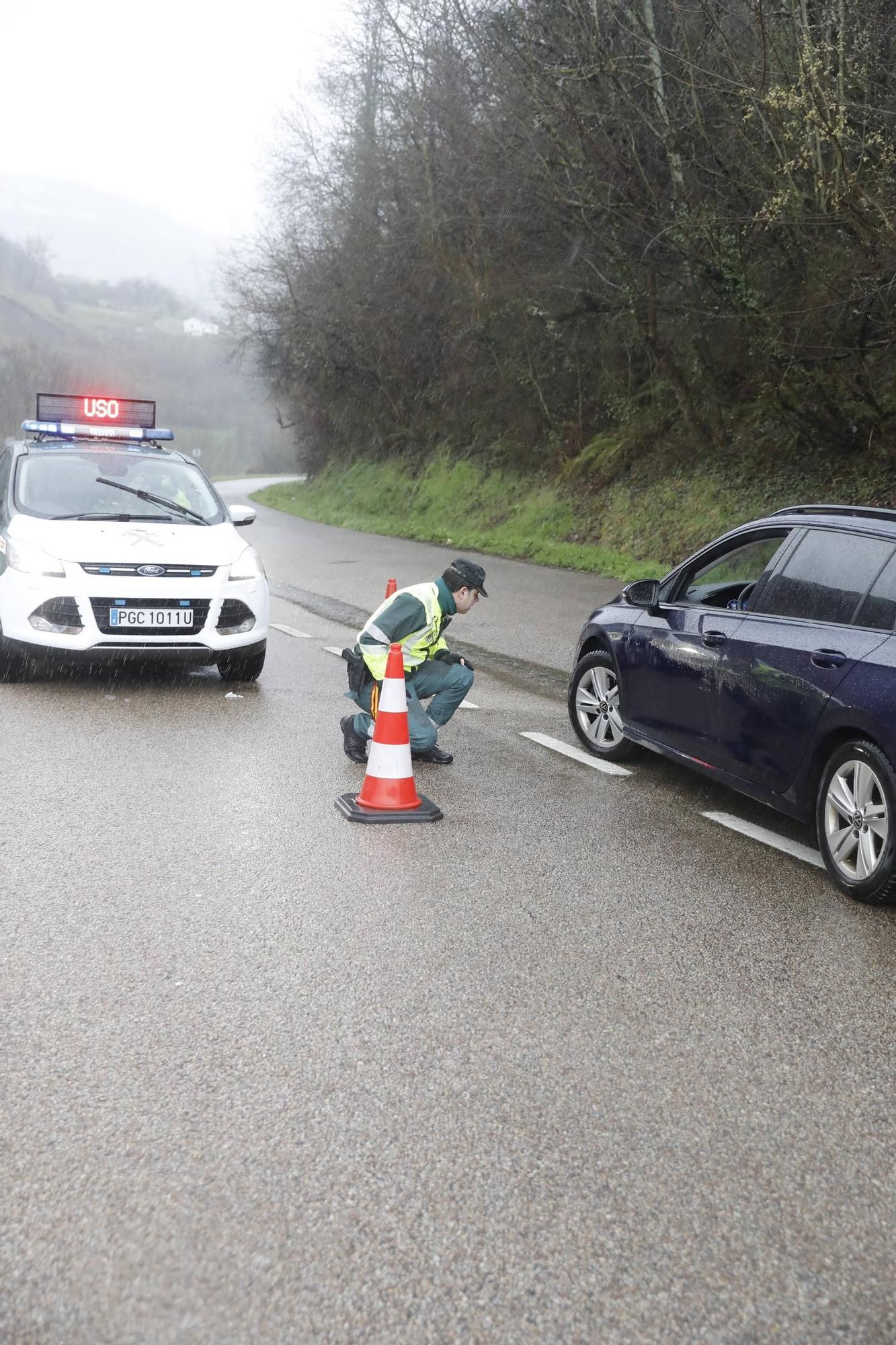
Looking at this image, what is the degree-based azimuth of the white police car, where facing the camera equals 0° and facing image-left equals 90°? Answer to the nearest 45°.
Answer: approximately 0°

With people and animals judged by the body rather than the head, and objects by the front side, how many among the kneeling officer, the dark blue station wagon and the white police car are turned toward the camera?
1

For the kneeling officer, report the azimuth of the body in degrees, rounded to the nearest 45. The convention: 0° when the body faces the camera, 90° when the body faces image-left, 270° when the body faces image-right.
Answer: approximately 270°

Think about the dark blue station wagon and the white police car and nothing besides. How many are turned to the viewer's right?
0

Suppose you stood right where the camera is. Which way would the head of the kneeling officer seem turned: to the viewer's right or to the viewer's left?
to the viewer's right

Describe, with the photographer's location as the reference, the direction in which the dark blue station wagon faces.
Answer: facing away from the viewer and to the left of the viewer

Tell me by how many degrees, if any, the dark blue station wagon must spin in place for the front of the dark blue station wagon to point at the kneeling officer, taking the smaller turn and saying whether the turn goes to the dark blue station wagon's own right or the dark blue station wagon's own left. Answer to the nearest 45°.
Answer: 0° — it already faces them

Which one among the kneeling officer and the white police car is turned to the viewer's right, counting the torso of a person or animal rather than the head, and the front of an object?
the kneeling officer

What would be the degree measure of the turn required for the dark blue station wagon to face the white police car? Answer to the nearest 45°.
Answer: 0° — it already faces it

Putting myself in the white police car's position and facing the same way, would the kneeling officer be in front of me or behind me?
in front

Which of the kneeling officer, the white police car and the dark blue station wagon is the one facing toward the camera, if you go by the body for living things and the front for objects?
the white police car

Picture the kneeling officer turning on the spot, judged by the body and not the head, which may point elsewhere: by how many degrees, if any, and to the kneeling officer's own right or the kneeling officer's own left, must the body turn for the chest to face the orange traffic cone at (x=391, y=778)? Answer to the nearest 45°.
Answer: approximately 90° to the kneeling officer's own right

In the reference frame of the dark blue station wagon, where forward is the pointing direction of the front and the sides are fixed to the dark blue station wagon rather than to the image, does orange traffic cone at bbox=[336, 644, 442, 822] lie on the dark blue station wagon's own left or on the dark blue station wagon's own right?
on the dark blue station wagon's own left

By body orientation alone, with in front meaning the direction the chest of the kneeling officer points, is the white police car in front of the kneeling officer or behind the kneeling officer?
behind

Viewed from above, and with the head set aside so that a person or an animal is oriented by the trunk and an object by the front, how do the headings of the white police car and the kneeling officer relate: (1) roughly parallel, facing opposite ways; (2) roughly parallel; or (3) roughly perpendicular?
roughly perpendicular
